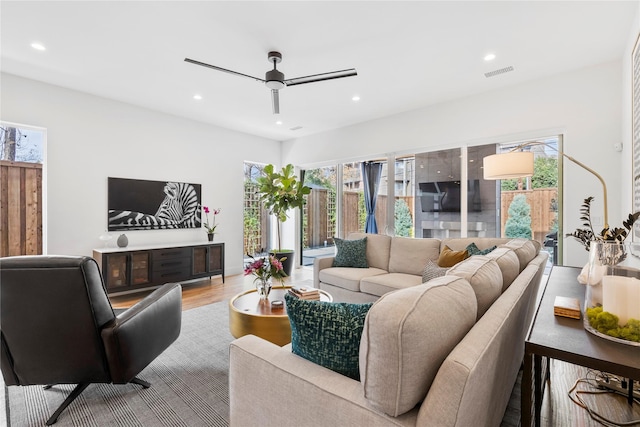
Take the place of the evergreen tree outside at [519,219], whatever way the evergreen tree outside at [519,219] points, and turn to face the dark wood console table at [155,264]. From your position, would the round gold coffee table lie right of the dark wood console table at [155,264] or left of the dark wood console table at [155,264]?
left

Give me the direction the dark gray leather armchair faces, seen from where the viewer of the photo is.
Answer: facing away from the viewer and to the right of the viewer
